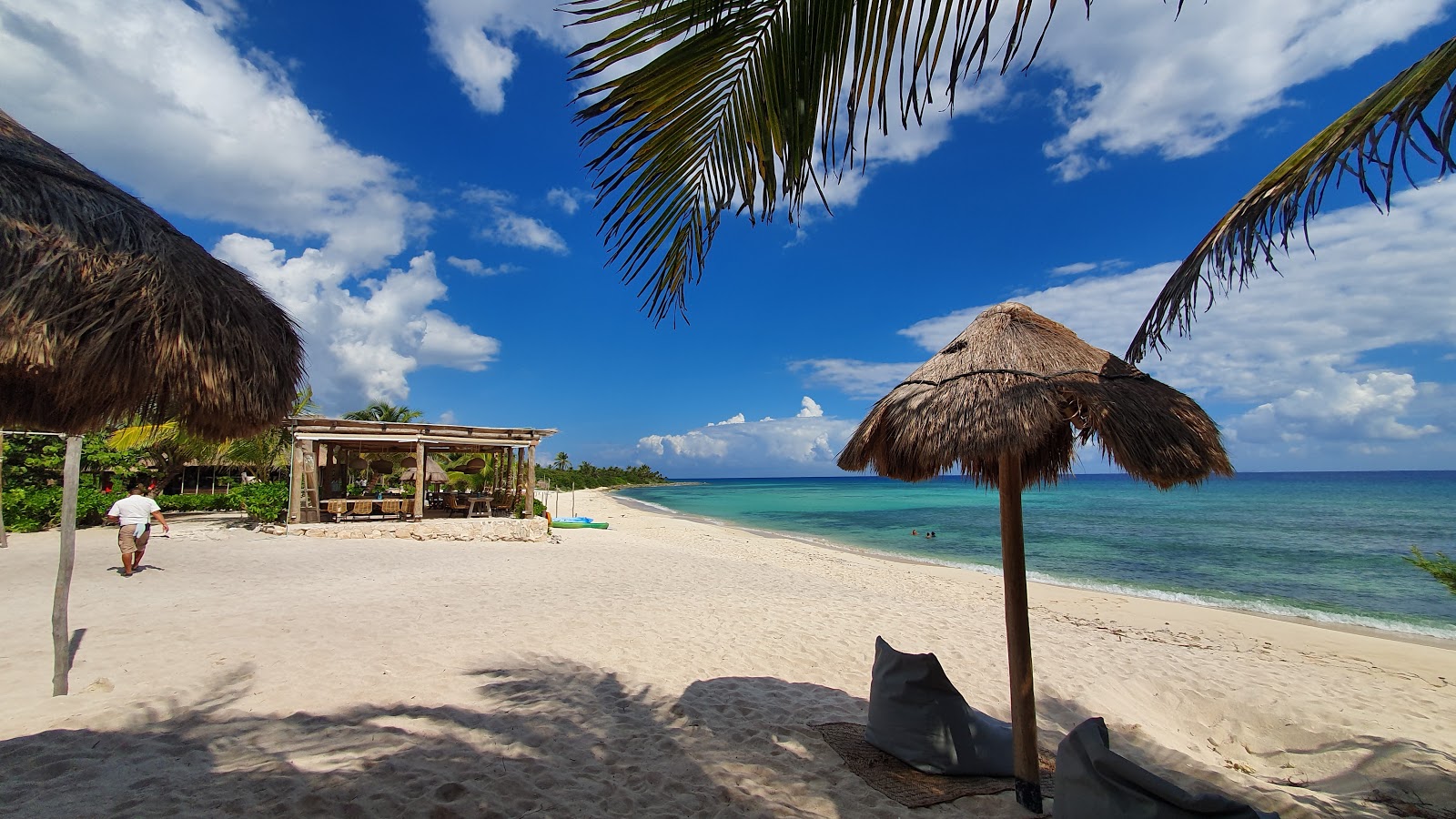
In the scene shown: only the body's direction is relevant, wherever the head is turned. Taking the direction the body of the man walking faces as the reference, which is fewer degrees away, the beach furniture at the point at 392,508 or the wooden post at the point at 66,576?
the beach furniture

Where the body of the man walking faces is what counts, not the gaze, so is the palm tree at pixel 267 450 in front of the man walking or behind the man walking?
in front

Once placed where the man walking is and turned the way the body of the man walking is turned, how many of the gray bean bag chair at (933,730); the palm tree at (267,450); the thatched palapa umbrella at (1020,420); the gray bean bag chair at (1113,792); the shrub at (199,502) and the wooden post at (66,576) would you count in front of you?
2

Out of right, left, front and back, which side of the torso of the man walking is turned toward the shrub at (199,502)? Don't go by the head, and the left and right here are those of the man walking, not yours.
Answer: front

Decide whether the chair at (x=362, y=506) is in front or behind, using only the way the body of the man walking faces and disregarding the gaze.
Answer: in front

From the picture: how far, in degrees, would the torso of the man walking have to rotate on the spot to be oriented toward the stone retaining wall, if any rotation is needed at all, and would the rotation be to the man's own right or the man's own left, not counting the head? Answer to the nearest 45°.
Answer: approximately 45° to the man's own right

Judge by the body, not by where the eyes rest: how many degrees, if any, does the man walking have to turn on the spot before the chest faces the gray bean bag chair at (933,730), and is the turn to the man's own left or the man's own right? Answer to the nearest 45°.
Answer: approximately 180°

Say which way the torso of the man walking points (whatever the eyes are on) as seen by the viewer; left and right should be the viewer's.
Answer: facing away from the viewer

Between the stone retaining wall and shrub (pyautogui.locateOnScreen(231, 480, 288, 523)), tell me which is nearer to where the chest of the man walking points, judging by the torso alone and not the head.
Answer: the shrub

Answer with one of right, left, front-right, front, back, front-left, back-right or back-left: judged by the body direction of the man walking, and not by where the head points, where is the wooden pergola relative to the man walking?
front-right

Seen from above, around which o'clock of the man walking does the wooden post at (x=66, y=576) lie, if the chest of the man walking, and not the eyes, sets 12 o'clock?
The wooden post is roughly at 6 o'clock from the man walking.

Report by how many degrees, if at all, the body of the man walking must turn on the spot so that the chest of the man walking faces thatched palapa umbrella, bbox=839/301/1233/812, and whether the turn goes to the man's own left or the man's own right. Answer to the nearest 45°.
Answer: approximately 180°

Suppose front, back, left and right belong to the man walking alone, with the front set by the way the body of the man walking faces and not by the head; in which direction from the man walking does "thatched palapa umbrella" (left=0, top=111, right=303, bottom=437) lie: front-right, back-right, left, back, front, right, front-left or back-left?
back
